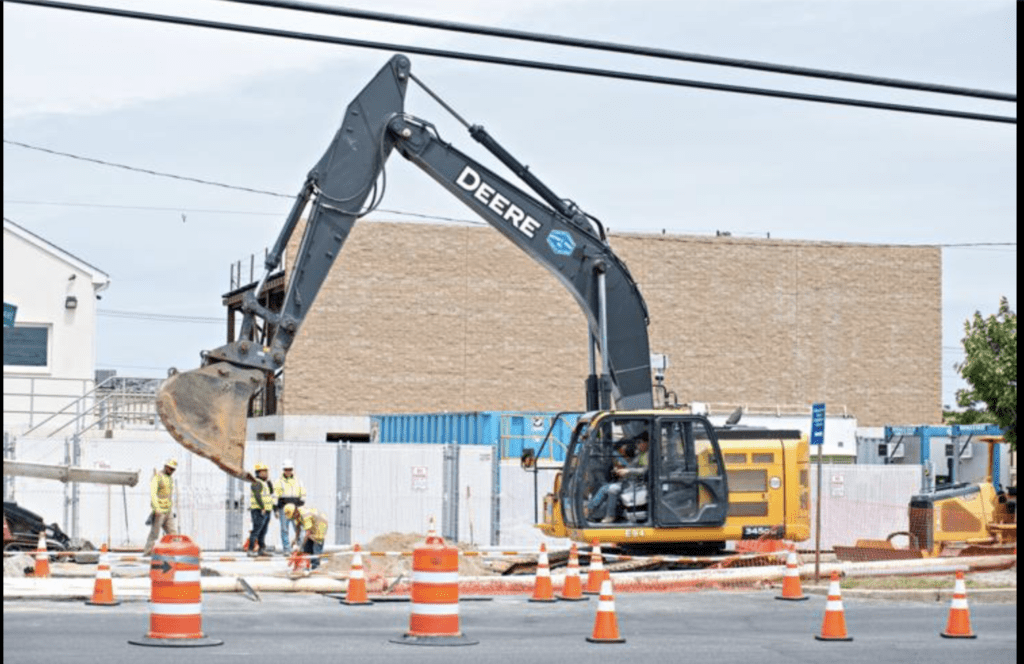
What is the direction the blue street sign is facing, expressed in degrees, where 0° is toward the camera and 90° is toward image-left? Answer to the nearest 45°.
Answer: approximately 0°

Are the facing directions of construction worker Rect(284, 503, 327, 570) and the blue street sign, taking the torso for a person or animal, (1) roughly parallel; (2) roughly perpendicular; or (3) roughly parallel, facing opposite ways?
roughly perpendicular

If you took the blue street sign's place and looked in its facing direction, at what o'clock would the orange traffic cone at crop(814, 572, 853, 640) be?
The orange traffic cone is roughly at 12 o'clock from the blue street sign.

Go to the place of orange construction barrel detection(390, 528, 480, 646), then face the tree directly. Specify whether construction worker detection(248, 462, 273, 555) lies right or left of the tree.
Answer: left

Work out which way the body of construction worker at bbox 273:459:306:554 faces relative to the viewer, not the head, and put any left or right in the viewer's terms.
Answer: facing the viewer

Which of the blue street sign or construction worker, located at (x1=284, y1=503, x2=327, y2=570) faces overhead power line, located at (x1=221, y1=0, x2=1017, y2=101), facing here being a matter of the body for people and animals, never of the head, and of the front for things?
the blue street sign

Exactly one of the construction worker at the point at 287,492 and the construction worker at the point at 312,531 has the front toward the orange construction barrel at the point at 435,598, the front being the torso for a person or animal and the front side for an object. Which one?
the construction worker at the point at 287,492

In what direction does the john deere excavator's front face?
to the viewer's left

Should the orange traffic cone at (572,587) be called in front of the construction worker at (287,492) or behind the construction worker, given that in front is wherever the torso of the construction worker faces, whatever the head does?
in front

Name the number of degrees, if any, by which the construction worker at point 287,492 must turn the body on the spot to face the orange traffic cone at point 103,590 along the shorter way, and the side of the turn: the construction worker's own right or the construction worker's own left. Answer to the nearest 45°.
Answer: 0° — they already face it

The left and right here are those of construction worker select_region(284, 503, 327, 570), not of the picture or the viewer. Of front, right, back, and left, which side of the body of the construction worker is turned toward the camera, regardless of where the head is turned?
left

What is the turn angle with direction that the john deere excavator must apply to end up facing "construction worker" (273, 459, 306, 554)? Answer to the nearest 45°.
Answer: approximately 45° to its right

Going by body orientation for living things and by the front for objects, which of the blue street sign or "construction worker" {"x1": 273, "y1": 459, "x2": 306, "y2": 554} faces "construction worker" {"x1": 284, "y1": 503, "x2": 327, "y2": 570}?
"construction worker" {"x1": 273, "y1": 459, "x2": 306, "y2": 554}

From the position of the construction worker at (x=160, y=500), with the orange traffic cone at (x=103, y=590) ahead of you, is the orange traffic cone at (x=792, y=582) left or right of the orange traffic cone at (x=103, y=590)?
left
